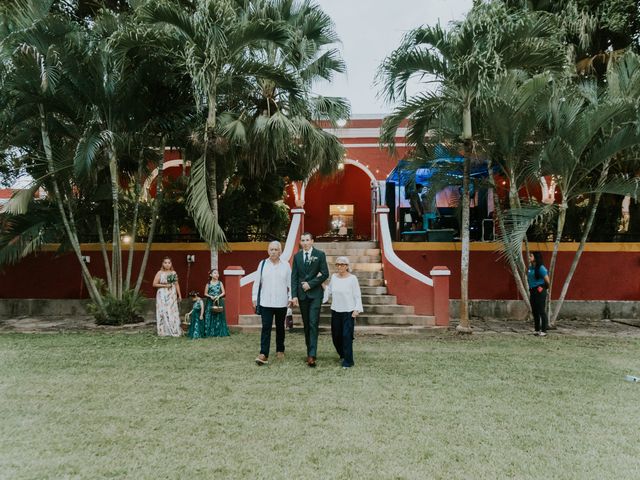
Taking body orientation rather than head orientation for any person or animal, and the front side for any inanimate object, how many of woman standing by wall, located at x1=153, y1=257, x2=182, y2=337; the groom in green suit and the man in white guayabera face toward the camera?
3

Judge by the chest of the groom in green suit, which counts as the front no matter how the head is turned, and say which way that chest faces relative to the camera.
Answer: toward the camera

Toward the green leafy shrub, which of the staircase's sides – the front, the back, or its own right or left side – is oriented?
right

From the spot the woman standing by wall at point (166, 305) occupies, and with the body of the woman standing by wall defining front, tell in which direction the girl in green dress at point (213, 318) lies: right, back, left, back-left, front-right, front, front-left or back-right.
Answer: front-left

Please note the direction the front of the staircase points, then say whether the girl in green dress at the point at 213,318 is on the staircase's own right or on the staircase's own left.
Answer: on the staircase's own right

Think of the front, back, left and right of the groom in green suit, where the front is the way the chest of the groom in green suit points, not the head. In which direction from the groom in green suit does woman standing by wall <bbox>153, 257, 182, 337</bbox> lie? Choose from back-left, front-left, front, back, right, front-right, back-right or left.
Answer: back-right

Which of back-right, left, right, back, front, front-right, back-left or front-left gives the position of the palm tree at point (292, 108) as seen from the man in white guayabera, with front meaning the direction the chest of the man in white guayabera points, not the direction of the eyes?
back

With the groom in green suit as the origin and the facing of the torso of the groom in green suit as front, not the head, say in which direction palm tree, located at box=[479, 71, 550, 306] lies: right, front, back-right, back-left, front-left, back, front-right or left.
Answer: back-left

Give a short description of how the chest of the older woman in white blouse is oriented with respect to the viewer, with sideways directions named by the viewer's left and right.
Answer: facing the viewer

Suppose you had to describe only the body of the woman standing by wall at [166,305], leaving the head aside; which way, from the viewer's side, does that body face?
toward the camera

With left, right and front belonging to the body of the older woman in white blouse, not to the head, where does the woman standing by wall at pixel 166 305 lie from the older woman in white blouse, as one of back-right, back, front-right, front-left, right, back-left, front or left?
back-right

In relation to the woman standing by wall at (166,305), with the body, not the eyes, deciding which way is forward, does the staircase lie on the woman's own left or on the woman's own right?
on the woman's own left
